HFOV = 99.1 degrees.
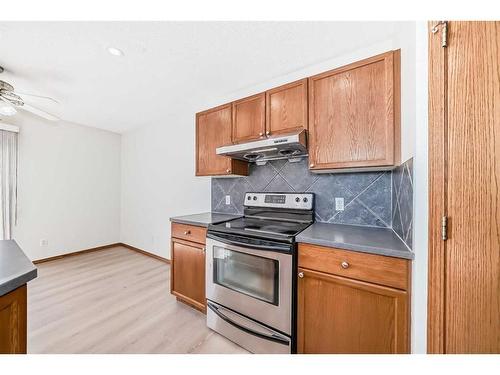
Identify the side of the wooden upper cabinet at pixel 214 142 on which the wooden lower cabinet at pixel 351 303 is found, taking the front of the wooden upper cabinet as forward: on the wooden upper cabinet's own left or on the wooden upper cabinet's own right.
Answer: on the wooden upper cabinet's own left

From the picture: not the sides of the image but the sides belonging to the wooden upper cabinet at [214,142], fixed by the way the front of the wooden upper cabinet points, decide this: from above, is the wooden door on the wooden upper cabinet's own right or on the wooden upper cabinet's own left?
on the wooden upper cabinet's own left

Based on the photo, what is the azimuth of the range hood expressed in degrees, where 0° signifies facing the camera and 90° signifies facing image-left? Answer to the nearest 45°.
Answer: approximately 45°

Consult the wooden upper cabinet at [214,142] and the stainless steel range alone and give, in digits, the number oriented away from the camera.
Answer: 0

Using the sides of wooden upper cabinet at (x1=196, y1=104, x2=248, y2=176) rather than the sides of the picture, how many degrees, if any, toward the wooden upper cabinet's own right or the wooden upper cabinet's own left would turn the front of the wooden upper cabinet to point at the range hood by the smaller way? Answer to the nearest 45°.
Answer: approximately 90° to the wooden upper cabinet's own left

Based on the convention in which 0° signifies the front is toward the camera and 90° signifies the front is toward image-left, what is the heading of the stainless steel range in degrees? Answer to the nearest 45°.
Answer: approximately 45°

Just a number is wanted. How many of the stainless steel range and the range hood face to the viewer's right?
0

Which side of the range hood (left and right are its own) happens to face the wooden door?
left
